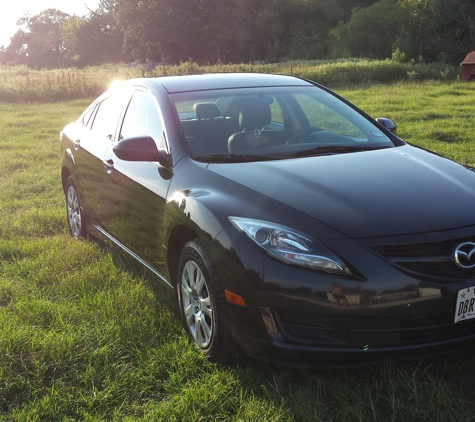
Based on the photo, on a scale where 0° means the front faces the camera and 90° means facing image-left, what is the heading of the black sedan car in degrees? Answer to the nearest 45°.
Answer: approximately 315°

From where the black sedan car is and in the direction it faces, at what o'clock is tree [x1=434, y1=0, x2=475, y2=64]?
The tree is roughly at 8 o'clock from the black sedan car.

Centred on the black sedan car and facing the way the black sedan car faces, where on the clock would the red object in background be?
The red object in background is roughly at 8 o'clock from the black sedan car.
